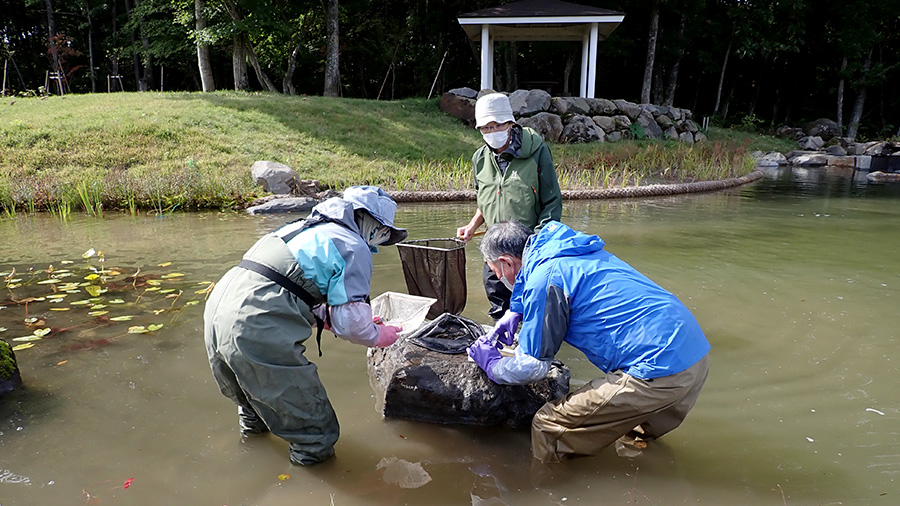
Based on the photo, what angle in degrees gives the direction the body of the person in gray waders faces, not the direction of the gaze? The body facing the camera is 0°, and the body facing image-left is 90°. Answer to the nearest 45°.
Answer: approximately 270°

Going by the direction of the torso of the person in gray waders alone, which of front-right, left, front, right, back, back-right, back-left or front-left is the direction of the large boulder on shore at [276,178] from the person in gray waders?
left

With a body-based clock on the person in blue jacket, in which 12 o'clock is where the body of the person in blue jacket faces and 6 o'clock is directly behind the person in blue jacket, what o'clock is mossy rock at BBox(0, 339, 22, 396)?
The mossy rock is roughly at 12 o'clock from the person in blue jacket.

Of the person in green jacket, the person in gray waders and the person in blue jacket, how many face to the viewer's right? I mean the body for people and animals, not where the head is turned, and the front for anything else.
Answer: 1

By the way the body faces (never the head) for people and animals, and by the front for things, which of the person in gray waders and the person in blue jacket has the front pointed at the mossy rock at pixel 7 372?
the person in blue jacket

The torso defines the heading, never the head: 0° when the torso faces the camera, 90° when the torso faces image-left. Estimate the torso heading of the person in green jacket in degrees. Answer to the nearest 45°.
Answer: approximately 45°

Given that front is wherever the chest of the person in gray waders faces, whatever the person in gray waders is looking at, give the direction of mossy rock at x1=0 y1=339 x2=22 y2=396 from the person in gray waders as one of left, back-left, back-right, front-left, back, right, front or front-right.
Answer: back-left

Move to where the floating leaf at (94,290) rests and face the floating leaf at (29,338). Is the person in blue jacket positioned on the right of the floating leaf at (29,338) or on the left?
left

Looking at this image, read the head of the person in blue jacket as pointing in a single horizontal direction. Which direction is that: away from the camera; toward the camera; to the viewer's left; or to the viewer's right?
to the viewer's left

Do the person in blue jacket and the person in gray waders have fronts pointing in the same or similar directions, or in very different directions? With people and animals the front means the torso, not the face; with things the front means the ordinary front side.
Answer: very different directions

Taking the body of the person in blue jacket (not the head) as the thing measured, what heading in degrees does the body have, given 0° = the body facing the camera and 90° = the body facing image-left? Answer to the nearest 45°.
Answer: approximately 90°

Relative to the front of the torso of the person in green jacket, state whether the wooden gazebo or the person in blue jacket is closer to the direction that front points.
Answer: the person in blue jacket
